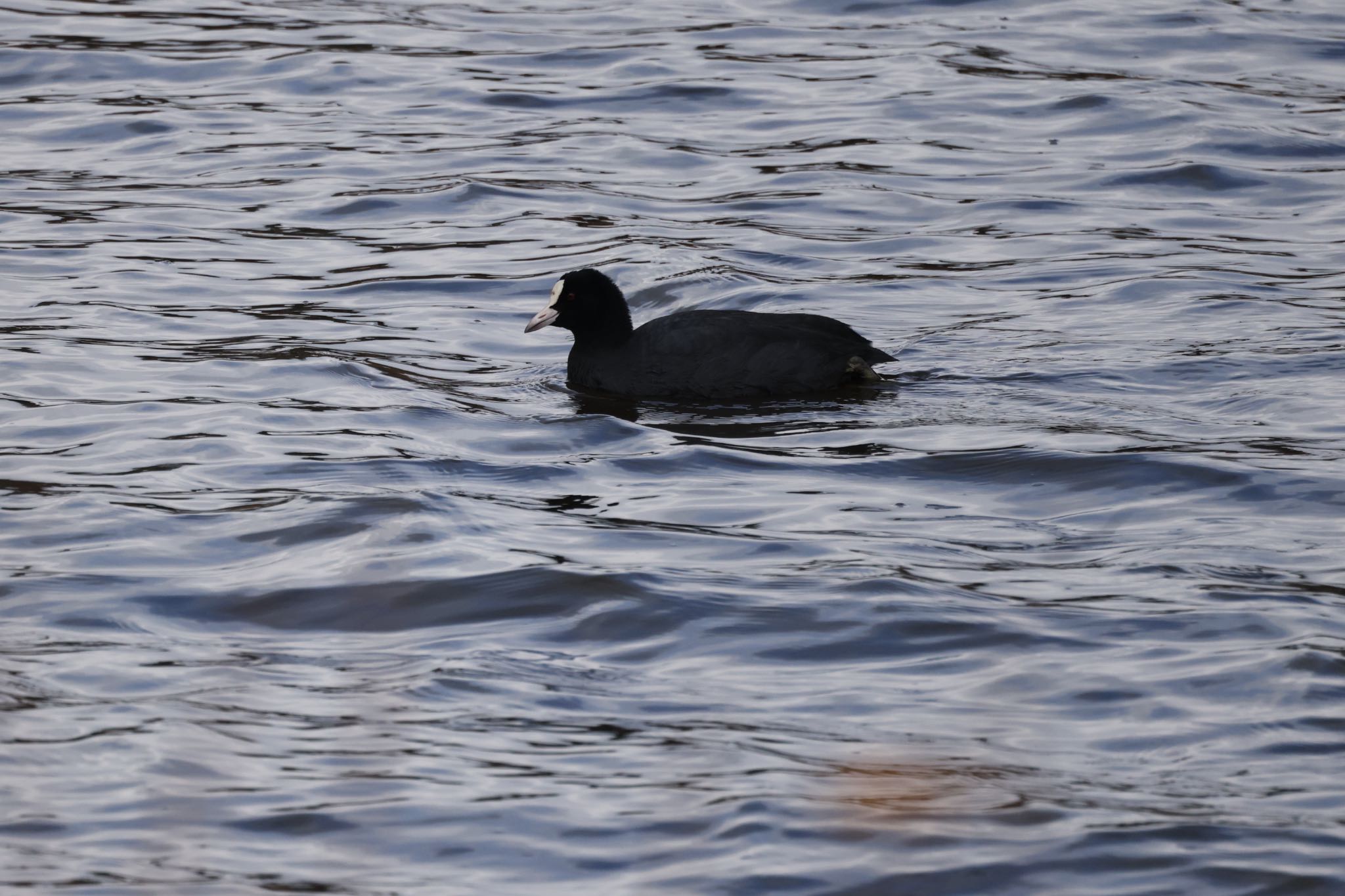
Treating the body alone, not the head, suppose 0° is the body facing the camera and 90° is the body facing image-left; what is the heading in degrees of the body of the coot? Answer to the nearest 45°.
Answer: approximately 90°
